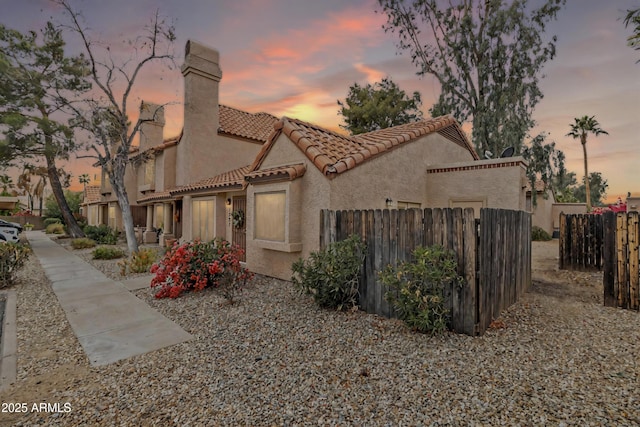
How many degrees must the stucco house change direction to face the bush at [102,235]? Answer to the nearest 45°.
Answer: approximately 90° to its right

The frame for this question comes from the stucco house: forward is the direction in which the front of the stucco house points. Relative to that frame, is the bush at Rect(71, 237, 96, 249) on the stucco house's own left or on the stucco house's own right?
on the stucco house's own right

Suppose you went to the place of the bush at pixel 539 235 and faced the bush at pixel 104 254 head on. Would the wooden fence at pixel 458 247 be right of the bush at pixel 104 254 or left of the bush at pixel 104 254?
left

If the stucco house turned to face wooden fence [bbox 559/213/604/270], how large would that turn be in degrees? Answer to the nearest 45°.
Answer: approximately 135° to its left

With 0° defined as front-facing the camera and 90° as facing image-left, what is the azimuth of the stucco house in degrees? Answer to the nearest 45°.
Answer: approximately 45°

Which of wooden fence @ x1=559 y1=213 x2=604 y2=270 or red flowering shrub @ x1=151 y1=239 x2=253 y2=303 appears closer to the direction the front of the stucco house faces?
the red flowering shrub

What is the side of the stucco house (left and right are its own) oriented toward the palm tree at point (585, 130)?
back

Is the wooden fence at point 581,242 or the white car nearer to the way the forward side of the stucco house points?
the white car

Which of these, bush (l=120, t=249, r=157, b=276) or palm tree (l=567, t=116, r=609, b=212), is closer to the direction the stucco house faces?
the bush

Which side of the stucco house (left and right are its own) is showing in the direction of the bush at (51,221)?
right
